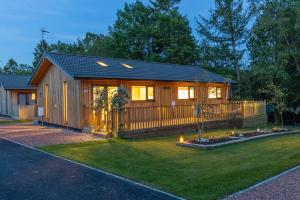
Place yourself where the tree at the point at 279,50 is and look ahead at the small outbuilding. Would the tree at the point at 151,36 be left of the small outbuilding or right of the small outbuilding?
right

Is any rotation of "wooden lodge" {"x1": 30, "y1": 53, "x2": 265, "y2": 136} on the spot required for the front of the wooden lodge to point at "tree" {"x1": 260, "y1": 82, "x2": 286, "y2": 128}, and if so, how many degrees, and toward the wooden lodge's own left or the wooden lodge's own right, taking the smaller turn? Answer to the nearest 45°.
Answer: approximately 45° to the wooden lodge's own left

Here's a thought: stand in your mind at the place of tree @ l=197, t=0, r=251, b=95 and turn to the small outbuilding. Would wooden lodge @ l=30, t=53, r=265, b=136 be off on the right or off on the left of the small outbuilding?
left

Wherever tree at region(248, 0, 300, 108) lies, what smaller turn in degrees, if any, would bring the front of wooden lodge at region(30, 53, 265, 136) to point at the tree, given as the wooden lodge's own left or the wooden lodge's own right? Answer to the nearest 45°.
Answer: approximately 90° to the wooden lodge's own left

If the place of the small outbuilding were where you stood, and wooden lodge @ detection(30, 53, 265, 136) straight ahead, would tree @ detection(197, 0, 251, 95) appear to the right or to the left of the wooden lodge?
left

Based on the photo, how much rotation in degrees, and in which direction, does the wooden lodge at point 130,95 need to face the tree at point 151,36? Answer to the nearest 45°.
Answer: approximately 135° to its left

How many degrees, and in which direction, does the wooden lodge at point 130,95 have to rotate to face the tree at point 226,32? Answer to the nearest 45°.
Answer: approximately 90° to its left

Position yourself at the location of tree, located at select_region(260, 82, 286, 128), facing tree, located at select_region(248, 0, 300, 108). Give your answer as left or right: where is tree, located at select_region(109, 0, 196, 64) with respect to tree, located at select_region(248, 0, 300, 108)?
left

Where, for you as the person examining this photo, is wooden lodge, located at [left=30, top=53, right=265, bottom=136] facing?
facing the viewer and to the right of the viewer
